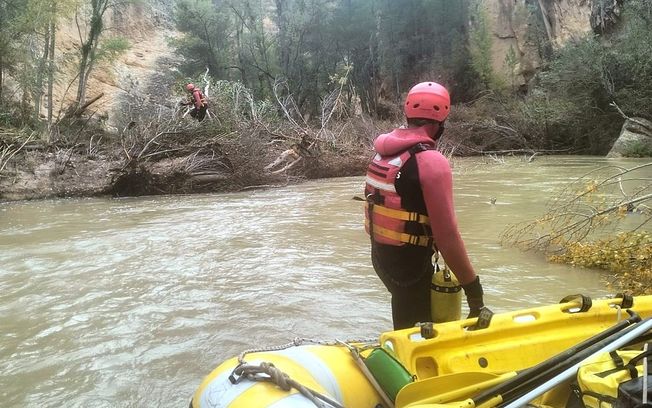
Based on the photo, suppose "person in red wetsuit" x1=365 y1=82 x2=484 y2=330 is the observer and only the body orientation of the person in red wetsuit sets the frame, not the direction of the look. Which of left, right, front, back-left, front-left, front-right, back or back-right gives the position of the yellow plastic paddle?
back-right

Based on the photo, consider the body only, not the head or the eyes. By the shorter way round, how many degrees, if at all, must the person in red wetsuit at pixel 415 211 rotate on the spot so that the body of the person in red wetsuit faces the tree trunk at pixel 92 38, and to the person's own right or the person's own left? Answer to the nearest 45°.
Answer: approximately 90° to the person's own left

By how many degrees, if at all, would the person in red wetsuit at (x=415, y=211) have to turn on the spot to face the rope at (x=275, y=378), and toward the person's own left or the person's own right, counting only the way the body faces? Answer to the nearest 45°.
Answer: approximately 180°

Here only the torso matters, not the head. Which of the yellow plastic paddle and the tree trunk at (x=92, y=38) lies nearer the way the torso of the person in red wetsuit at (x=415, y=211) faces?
the tree trunk

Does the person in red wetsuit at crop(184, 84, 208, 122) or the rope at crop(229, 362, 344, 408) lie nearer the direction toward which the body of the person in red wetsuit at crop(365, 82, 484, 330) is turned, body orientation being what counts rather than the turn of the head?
the person in red wetsuit

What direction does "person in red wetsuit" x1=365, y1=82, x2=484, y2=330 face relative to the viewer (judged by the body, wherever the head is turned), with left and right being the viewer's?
facing away from the viewer and to the right of the viewer

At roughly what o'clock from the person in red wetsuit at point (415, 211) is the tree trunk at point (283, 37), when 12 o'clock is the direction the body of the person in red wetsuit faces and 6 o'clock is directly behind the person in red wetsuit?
The tree trunk is roughly at 10 o'clock from the person in red wetsuit.

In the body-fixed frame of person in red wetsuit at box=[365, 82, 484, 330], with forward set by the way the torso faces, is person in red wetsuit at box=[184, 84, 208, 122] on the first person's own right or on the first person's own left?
on the first person's own left

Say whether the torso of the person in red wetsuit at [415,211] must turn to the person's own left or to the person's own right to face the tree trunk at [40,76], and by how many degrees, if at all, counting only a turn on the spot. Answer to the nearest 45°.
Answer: approximately 90° to the person's own left

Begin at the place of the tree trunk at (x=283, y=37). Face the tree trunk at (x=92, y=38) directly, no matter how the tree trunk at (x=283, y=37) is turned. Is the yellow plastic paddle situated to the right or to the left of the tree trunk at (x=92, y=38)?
left

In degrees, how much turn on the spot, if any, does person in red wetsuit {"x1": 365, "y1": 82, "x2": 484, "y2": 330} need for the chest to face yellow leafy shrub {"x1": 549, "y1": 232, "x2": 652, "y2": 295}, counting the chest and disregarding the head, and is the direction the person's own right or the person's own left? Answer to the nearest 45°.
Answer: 0° — they already face it
